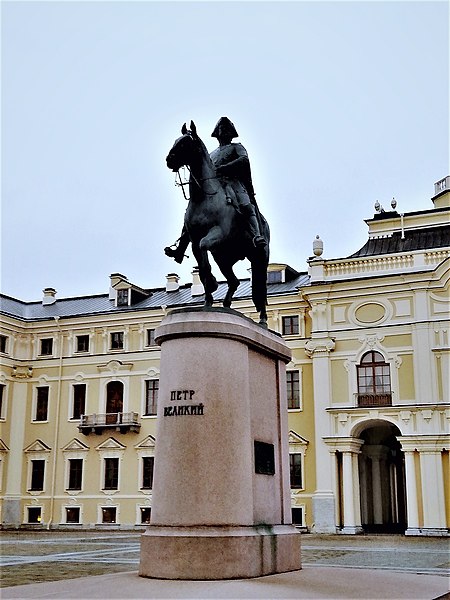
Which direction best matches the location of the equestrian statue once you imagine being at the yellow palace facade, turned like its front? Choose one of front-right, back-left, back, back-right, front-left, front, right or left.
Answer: front

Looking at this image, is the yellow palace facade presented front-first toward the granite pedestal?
yes

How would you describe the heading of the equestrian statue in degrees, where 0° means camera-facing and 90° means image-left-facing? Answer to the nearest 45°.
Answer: approximately 45°

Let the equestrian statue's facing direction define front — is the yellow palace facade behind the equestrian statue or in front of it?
behind

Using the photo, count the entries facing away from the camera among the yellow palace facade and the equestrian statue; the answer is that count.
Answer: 0

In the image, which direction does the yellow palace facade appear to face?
toward the camera
